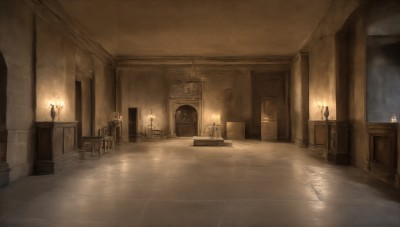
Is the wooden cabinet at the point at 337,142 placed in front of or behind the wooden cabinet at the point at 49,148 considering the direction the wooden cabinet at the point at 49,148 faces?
in front

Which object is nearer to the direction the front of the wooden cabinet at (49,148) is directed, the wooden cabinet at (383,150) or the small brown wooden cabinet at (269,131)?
the wooden cabinet at (383,150)

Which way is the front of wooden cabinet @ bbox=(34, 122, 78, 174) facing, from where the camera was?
facing the viewer and to the right of the viewer

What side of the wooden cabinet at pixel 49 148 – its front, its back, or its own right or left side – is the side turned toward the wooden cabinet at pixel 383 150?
front

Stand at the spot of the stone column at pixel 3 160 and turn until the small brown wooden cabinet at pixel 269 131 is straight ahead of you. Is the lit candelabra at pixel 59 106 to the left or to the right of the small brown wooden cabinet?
left

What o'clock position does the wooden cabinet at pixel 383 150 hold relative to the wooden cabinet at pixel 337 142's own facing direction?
the wooden cabinet at pixel 383 150 is roughly at 10 o'clock from the wooden cabinet at pixel 337 142.

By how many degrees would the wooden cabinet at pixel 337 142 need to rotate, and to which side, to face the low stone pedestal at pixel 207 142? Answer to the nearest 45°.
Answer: approximately 90° to its right

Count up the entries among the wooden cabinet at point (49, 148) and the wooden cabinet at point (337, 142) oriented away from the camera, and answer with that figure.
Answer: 0

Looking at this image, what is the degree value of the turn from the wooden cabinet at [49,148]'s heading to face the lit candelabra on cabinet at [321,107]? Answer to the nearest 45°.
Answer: approximately 45° to its left

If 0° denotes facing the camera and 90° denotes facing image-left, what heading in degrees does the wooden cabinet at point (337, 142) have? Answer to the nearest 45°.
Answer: approximately 45°

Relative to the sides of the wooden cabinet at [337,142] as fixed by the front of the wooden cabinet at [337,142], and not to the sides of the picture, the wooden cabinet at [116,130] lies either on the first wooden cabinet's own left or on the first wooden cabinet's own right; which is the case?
on the first wooden cabinet's own right
